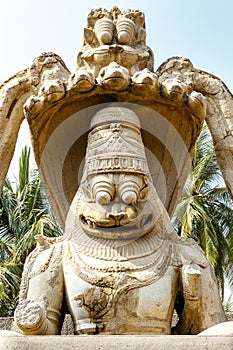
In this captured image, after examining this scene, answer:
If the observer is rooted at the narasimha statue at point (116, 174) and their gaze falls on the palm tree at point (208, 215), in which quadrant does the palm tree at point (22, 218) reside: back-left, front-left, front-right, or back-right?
front-left

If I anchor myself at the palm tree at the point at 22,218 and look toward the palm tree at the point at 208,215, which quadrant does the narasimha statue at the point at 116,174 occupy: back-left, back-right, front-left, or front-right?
front-right

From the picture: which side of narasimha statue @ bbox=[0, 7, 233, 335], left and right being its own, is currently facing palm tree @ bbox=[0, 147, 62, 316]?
back

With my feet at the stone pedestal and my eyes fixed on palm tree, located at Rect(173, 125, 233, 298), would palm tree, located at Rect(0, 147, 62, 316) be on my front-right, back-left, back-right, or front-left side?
front-left

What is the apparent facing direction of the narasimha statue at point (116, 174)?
toward the camera

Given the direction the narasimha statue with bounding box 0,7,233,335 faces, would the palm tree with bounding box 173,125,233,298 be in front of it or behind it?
behind
